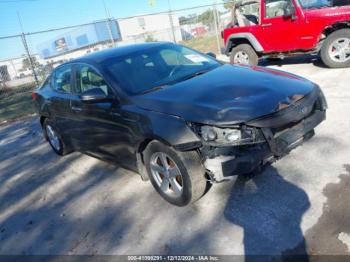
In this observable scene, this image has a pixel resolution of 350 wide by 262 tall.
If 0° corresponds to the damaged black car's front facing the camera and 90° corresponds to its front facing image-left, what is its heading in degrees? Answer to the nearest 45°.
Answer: approximately 315°

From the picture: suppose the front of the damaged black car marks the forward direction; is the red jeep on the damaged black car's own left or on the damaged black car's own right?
on the damaged black car's own left

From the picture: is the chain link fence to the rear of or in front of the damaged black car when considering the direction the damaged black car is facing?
to the rear
